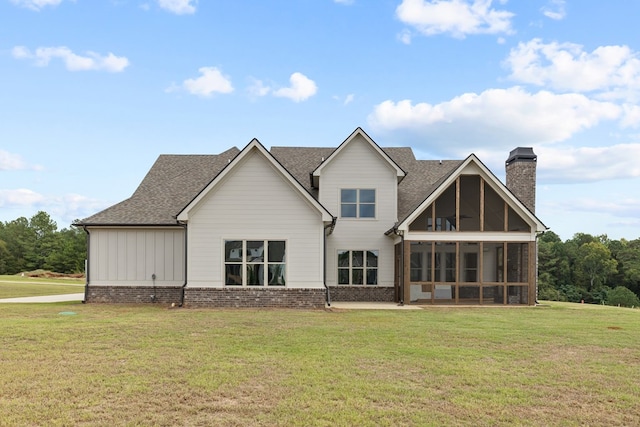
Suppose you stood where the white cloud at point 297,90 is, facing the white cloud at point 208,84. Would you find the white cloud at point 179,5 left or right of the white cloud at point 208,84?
left

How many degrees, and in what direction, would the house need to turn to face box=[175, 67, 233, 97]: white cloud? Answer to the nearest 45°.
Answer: approximately 45° to its left

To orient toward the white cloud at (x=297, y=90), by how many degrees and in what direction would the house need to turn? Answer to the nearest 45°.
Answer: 0° — it already faces it

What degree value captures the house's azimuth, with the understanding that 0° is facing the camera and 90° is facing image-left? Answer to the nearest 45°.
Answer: approximately 180°
